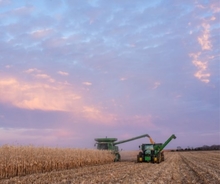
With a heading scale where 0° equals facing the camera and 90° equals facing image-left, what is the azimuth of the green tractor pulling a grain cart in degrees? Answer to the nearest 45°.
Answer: approximately 0°
